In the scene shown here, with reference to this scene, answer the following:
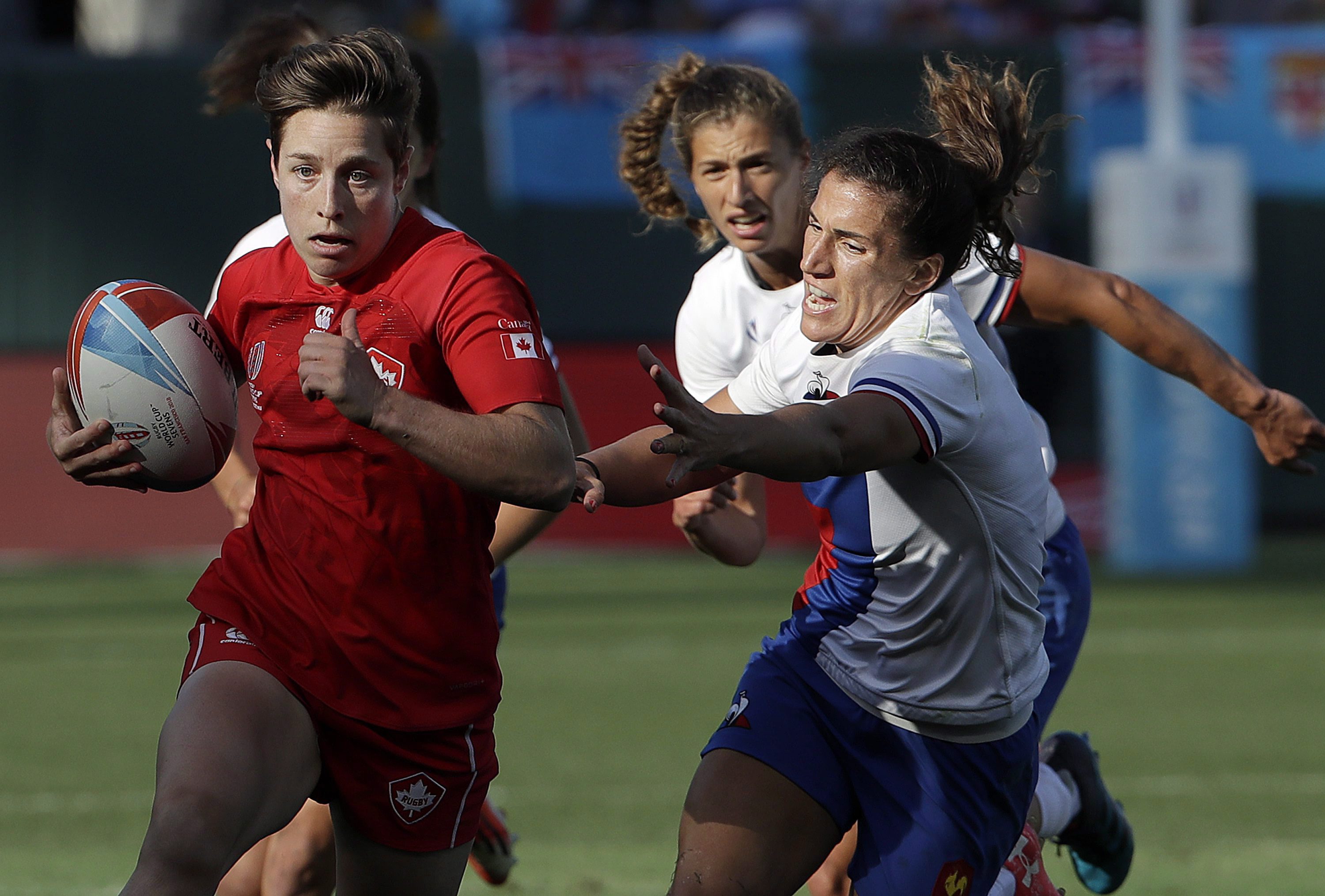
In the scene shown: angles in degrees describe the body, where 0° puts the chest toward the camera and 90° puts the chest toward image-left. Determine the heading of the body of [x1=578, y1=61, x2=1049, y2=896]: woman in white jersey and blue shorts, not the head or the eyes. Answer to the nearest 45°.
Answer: approximately 45°

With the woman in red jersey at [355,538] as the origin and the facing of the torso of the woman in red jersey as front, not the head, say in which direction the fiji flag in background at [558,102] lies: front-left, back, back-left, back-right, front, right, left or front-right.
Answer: back

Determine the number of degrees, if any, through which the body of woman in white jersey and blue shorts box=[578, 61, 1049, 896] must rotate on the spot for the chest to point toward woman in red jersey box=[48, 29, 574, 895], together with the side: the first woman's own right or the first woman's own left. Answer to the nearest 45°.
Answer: approximately 45° to the first woman's own right

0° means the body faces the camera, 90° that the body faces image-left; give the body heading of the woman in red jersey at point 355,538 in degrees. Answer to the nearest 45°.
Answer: approximately 0°

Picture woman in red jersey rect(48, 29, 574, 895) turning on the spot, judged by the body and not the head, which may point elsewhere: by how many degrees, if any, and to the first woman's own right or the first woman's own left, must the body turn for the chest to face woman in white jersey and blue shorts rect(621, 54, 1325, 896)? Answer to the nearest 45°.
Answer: approximately 135° to the first woman's own left

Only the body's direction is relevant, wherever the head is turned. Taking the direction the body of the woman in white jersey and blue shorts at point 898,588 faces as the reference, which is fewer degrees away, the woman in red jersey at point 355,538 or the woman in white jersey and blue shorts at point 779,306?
the woman in red jersey

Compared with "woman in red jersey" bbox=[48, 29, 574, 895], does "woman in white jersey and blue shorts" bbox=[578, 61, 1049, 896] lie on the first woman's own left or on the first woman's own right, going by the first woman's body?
on the first woman's own left

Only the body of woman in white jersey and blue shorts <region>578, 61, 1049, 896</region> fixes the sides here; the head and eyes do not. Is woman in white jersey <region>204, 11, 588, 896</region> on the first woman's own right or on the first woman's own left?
on the first woman's own right
